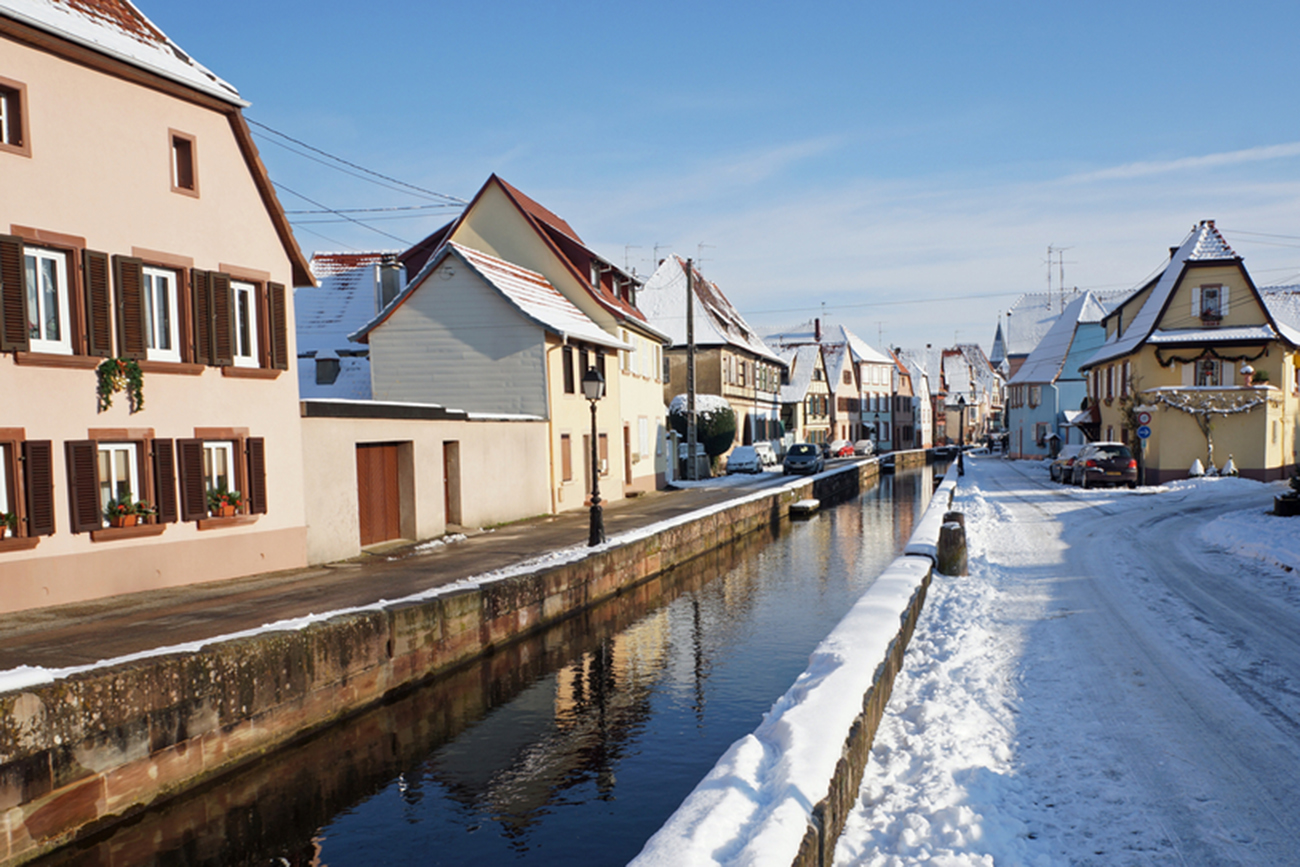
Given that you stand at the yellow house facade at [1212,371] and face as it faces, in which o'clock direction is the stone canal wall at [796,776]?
The stone canal wall is roughly at 12 o'clock from the yellow house facade.

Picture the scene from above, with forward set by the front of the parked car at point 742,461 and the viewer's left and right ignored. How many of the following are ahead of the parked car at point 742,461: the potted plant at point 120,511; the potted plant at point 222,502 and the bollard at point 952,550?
3

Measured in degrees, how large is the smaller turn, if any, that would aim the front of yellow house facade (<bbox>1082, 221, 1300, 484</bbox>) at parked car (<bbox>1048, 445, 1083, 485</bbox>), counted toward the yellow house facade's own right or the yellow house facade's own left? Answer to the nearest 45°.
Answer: approximately 90° to the yellow house facade's own right

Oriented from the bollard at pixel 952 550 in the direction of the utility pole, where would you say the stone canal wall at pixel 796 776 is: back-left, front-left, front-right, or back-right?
back-left

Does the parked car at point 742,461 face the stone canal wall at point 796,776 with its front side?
yes

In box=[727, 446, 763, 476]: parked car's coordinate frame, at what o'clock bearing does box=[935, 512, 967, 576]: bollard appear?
The bollard is roughly at 12 o'clock from the parked car.

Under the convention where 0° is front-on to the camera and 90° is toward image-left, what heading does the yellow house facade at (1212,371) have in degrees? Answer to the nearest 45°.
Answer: approximately 0°
